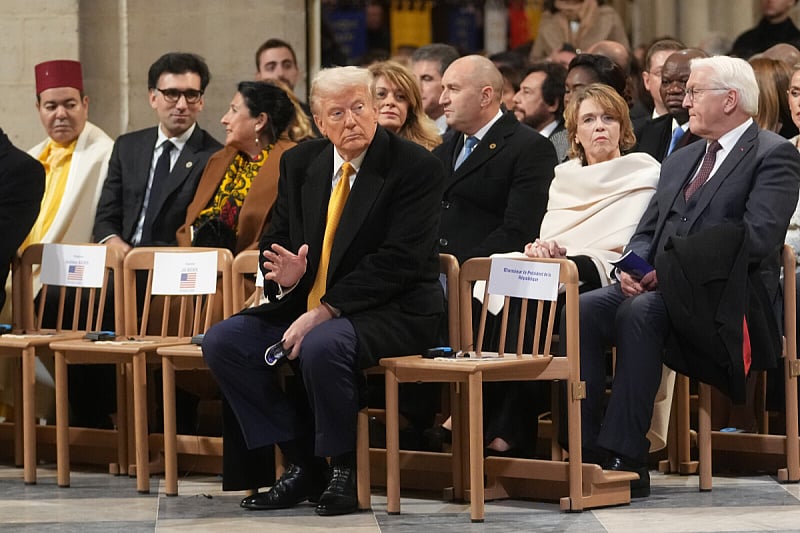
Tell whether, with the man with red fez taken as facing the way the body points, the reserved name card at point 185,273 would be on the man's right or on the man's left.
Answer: on the man's left

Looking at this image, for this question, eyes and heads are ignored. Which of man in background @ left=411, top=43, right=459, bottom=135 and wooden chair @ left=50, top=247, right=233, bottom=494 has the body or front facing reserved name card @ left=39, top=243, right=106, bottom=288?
the man in background

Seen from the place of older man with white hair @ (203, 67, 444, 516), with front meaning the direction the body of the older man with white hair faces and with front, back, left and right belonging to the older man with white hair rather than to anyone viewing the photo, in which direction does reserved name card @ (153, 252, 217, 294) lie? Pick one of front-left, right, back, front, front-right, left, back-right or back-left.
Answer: right

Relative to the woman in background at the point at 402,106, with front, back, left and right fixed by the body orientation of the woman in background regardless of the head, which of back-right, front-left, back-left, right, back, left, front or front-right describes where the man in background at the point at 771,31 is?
back

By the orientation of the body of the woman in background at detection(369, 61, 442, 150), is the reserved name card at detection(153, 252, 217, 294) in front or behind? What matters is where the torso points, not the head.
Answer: in front

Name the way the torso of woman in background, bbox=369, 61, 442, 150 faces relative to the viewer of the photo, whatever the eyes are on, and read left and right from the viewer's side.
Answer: facing the viewer and to the left of the viewer

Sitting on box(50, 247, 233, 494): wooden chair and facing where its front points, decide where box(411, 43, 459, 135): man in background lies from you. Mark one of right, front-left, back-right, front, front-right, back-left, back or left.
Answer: back

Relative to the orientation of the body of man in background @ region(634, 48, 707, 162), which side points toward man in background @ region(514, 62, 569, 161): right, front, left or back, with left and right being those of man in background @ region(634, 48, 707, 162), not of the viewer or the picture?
right

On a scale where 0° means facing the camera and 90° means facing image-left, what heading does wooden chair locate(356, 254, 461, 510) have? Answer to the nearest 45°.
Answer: approximately 45°

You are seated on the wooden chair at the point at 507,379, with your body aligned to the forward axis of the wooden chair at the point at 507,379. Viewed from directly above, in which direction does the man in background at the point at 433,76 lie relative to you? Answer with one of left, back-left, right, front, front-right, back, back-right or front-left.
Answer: back-right
